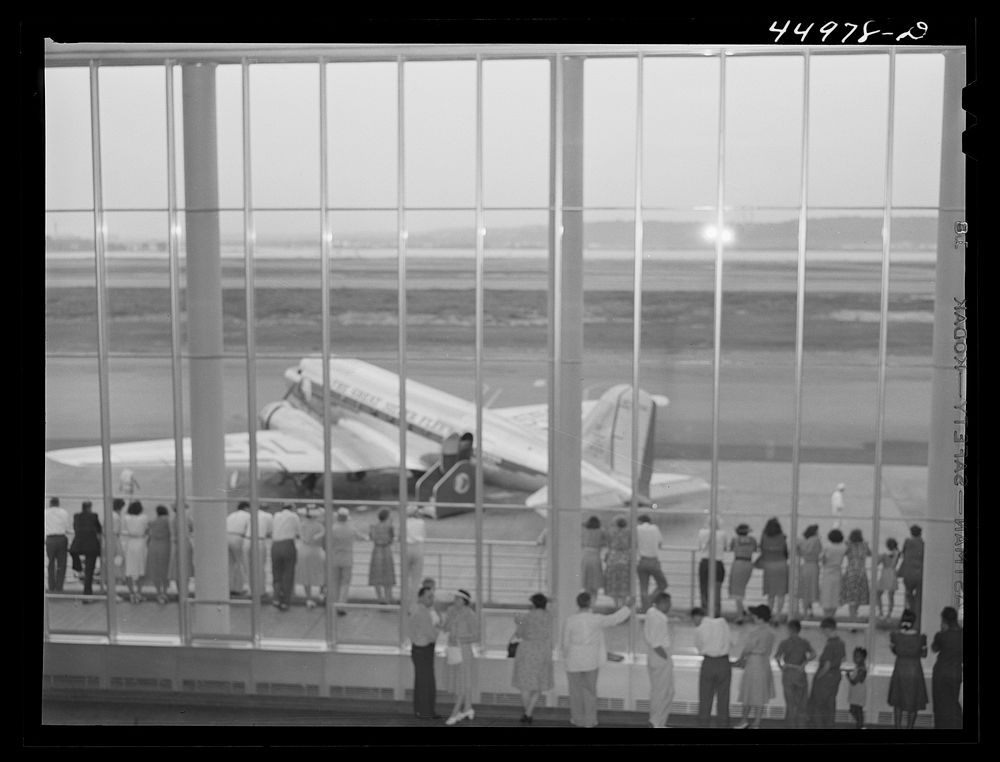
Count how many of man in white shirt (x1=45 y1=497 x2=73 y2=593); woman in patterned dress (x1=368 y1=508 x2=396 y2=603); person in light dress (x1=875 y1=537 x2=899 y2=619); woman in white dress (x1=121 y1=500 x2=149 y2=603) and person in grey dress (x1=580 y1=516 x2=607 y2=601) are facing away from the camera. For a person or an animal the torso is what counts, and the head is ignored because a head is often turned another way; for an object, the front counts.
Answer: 5

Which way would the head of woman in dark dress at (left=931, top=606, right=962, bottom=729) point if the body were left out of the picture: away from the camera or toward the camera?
away from the camera

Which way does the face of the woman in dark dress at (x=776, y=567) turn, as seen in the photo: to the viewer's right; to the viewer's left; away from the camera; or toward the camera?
away from the camera

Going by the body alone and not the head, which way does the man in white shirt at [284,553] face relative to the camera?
away from the camera

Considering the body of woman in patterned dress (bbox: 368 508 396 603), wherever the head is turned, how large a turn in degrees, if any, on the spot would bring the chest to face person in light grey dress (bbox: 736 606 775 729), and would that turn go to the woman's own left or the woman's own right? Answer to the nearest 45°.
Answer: approximately 135° to the woman's own right

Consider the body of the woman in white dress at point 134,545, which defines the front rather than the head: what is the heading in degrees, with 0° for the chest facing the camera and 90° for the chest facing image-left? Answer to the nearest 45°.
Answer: approximately 180°

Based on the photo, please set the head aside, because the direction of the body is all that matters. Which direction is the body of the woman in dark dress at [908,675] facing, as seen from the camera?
away from the camera

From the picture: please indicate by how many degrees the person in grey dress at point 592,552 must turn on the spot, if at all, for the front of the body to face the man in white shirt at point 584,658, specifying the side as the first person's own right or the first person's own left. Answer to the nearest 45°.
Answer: approximately 180°

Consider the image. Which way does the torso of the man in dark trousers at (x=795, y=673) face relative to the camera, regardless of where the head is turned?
away from the camera

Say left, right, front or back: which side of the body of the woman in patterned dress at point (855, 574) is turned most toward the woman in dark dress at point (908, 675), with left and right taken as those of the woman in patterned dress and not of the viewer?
back

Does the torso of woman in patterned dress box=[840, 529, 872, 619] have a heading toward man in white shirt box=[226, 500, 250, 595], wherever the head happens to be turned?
no

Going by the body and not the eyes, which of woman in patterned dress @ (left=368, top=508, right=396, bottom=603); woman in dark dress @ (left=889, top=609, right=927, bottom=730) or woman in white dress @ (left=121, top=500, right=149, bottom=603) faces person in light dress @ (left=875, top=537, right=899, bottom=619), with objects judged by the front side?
the woman in dark dress

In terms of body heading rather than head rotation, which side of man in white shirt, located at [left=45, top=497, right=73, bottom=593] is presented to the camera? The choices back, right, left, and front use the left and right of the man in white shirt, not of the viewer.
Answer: back

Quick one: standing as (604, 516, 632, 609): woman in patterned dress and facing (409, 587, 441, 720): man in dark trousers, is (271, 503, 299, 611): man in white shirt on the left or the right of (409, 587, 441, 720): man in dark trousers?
right

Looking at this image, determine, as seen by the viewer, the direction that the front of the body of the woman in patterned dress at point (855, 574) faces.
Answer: away from the camera

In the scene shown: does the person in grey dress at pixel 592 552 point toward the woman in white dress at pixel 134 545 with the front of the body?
no

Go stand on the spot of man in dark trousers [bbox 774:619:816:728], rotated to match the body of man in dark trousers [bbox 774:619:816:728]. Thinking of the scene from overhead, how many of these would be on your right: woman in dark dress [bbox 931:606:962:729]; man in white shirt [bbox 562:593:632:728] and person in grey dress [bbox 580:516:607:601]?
1

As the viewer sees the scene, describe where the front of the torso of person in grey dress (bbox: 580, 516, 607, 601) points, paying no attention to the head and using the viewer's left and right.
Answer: facing away from the viewer
